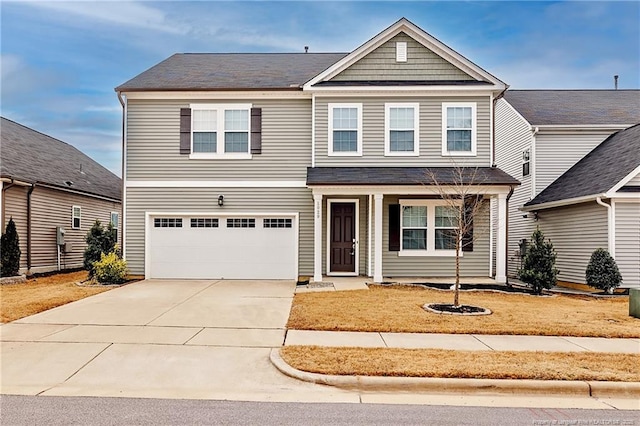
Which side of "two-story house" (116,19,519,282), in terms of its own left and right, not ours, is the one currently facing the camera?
front

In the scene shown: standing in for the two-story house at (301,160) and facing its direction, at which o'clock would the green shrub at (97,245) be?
The green shrub is roughly at 3 o'clock from the two-story house.

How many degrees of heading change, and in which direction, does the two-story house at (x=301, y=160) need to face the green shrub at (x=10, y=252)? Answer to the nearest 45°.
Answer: approximately 90° to its right

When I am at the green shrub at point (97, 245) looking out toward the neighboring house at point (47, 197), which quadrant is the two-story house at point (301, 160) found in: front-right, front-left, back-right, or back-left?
back-right

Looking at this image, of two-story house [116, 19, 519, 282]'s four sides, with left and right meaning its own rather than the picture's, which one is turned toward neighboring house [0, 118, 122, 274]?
right

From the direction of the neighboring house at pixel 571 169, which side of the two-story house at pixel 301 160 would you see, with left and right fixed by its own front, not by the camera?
left
